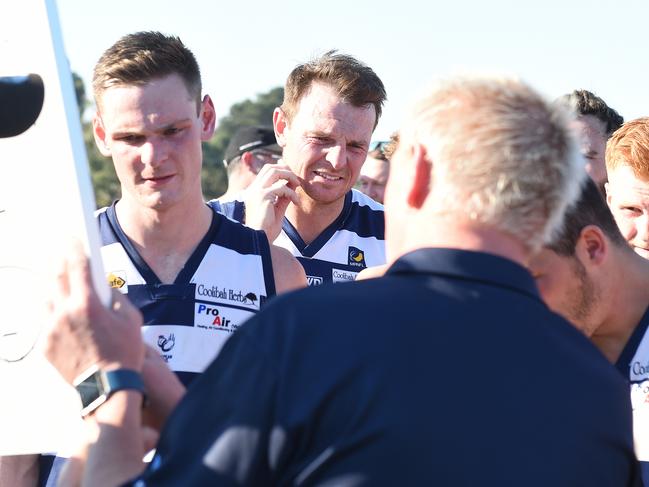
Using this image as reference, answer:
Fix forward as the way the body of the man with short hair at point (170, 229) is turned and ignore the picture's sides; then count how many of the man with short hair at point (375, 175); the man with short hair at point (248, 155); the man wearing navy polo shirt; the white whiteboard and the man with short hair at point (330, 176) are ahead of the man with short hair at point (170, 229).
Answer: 2

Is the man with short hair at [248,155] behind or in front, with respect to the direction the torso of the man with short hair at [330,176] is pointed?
behind

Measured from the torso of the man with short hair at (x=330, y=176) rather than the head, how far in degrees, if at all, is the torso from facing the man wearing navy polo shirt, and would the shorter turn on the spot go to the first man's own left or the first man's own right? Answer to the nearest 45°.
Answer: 0° — they already face them

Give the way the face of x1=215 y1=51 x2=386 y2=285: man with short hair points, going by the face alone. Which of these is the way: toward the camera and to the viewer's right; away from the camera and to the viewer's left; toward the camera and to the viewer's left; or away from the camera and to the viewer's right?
toward the camera and to the viewer's right

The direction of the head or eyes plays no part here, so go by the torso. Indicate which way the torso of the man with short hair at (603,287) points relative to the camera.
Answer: to the viewer's left

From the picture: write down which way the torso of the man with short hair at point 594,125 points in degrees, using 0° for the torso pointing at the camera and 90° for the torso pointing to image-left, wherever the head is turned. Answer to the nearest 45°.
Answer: approximately 45°

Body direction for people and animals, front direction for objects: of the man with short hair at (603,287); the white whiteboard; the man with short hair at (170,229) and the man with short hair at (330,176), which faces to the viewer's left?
the man with short hair at (603,287)

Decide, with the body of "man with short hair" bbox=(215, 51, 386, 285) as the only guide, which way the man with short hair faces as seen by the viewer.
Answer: toward the camera

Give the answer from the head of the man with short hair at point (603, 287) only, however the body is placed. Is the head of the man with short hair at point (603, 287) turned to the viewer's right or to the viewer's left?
to the viewer's left

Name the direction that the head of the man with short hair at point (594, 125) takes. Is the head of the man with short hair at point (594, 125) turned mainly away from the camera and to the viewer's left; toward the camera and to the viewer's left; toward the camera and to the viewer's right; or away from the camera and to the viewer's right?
toward the camera and to the viewer's left

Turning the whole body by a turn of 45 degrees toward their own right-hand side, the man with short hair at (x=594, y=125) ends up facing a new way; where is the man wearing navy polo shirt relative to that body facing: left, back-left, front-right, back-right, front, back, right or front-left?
left
